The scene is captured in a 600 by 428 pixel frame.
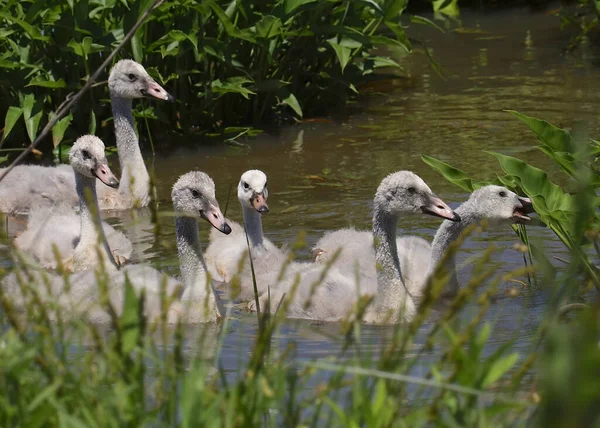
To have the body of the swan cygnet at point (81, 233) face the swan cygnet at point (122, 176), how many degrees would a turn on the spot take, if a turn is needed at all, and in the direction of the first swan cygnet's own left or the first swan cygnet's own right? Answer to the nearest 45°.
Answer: approximately 135° to the first swan cygnet's own left

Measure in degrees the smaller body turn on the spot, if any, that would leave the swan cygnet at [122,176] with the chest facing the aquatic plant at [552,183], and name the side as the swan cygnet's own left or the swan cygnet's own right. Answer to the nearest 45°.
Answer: approximately 45° to the swan cygnet's own right

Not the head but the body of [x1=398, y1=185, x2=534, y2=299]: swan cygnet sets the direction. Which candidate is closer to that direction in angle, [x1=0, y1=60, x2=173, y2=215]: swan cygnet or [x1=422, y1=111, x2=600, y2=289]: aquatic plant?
the aquatic plant

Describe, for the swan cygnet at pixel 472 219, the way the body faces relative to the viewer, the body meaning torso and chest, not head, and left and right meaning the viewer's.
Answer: facing to the right of the viewer

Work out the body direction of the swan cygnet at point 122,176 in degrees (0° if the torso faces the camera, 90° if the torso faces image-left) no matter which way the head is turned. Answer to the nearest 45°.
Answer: approximately 270°

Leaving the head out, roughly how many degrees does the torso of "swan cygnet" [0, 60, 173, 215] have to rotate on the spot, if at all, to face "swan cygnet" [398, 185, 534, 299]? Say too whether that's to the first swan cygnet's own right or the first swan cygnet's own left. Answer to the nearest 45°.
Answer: approximately 45° to the first swan cygnet's own right

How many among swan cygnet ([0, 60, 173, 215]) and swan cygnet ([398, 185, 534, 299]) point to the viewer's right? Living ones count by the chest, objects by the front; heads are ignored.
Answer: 2

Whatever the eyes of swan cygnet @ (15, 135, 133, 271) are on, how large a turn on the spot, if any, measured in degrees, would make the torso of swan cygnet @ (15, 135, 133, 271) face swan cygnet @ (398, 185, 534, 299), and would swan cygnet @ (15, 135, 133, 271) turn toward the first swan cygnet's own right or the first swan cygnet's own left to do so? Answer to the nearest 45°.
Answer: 0° — it already faces it

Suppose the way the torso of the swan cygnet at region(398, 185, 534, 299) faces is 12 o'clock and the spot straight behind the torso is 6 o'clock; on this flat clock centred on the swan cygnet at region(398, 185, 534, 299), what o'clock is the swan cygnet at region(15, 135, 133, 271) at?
the swan cygnet at region(15, 135, 133, 271) is roughly at 6 o'clock from the swan cygnet at region(398, 185, 534, 299).

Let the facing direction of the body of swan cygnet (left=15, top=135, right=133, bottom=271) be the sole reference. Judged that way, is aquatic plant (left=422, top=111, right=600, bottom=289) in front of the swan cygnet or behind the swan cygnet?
in front

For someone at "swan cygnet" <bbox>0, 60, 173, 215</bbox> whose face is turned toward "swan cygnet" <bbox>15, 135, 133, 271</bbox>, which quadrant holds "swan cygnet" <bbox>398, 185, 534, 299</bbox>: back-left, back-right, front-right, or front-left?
front-left
